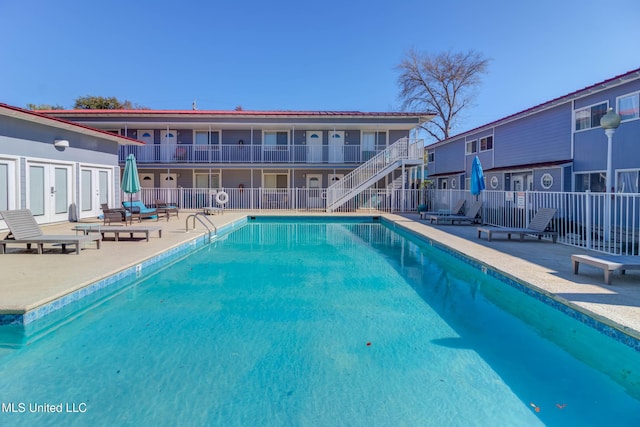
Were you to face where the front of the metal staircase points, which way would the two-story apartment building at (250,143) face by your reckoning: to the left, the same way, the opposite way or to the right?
to the left

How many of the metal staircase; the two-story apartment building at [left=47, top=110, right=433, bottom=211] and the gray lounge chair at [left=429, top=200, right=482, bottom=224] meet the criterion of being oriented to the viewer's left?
2

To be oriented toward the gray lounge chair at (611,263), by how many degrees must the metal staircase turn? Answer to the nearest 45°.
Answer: approximately 90° to its left

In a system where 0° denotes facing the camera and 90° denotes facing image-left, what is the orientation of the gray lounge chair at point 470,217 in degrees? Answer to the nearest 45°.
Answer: approximately 90°

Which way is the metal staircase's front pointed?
to the viewer's left

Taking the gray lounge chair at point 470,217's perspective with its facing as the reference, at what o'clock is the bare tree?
The bare tree is roughly at 3 o'clock from the gray lounge chair.

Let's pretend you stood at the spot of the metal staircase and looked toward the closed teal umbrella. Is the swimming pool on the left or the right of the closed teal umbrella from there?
left

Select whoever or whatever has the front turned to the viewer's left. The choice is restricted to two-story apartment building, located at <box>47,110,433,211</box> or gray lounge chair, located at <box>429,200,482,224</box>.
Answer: the gray lounge chair
